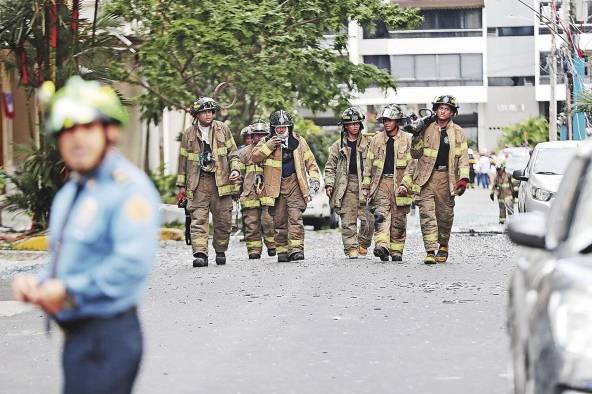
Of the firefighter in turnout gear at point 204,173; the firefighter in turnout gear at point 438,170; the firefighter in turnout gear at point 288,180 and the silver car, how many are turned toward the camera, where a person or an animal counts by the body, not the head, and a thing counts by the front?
4

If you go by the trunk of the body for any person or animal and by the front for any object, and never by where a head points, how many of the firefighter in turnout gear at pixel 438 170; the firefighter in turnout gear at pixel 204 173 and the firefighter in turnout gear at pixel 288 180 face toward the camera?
3

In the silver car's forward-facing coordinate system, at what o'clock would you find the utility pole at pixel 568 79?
The utility pole is roughly at 6 o'clock from the silver car.

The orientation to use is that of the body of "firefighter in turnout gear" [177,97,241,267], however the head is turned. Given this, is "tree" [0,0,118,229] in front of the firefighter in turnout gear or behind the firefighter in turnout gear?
behind

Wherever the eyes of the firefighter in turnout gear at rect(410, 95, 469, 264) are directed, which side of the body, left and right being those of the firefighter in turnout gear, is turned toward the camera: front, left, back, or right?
front

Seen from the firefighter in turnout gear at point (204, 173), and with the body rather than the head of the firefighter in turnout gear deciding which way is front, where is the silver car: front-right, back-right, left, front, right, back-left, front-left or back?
front

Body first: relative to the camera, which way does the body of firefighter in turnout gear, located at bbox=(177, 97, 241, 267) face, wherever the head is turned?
toward the camera

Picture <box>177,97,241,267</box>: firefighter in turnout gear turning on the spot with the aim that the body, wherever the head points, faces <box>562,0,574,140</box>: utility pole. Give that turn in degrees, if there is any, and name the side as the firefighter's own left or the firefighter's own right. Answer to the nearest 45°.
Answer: approximately 135° to the firefighter's own left

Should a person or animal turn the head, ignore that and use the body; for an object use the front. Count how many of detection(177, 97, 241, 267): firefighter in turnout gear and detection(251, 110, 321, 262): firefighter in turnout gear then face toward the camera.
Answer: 2
